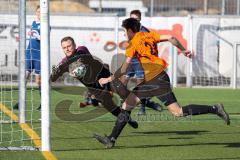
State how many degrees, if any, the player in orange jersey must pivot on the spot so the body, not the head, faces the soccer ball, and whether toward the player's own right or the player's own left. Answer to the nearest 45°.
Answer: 0° — they already face it

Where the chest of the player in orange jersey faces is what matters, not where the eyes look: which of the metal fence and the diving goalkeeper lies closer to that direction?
the diving goalkeeper

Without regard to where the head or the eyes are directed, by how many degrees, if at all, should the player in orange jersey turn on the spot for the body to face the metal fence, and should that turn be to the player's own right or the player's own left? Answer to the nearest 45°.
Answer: approximately 45° to the player's own right

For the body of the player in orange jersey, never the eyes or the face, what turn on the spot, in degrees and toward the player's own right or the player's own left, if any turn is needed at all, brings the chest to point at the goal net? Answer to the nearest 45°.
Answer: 0° — they already face it

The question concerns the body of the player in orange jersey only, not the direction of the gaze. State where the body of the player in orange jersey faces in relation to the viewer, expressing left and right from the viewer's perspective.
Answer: facing away from the viewer and to the left of the viewer

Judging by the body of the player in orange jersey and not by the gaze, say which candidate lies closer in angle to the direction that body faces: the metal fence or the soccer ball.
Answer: the soccer ball
